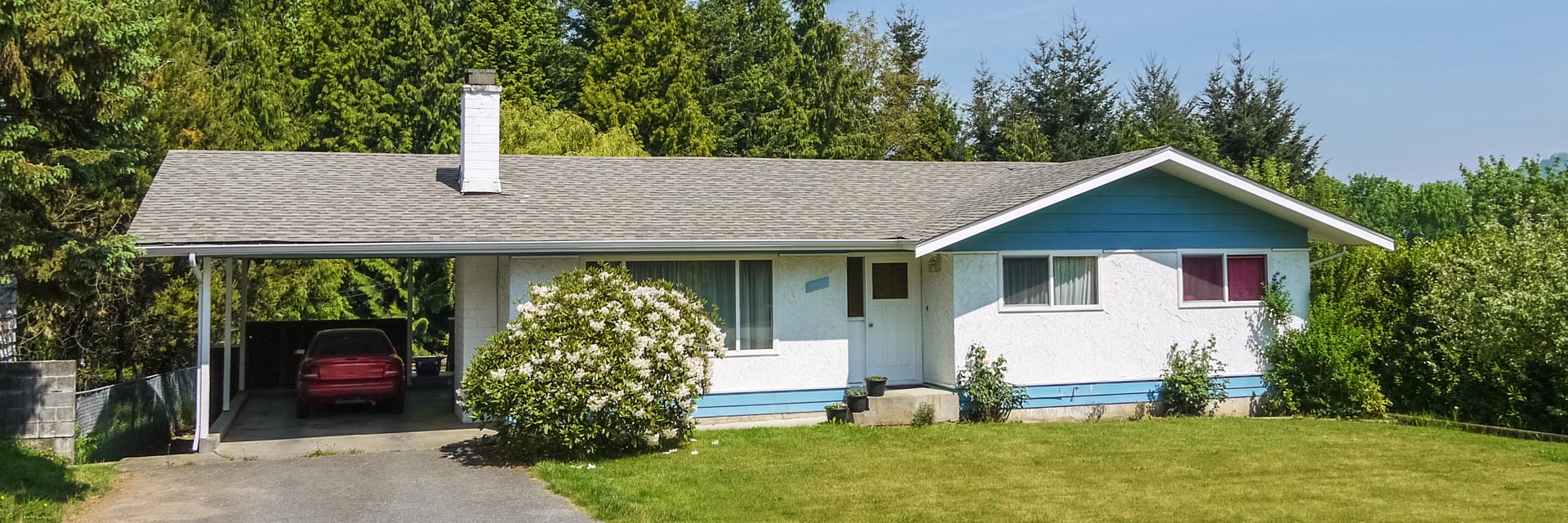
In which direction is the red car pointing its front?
away from the camera

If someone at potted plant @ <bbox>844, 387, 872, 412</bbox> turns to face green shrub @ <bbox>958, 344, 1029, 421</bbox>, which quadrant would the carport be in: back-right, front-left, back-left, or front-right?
back-left

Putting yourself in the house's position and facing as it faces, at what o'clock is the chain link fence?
The chain link fence is roughly at 3 o'clock from the house.

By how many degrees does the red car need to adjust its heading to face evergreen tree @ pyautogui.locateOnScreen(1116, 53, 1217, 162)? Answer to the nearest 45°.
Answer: approximately 45° to its right

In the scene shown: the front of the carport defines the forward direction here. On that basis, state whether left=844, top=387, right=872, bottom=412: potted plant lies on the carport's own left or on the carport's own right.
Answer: on the carport's own left

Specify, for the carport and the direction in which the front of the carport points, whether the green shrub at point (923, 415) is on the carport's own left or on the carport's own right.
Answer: on the carport's own left

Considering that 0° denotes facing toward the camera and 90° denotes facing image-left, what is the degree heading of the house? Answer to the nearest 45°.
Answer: approximately 0°

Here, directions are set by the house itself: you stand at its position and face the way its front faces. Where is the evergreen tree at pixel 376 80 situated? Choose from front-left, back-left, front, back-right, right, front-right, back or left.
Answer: back-right

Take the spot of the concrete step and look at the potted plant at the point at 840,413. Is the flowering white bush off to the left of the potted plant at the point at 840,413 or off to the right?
left

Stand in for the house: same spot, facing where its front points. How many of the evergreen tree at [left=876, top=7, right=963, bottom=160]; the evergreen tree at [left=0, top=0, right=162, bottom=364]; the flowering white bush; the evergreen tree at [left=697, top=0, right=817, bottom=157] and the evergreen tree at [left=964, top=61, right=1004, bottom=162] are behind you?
3

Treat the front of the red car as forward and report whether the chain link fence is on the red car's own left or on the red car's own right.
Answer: on the red car's own left

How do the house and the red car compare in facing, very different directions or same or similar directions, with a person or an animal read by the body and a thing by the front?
very different directions

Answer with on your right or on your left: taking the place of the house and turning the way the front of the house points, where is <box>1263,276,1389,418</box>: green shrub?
on your left
